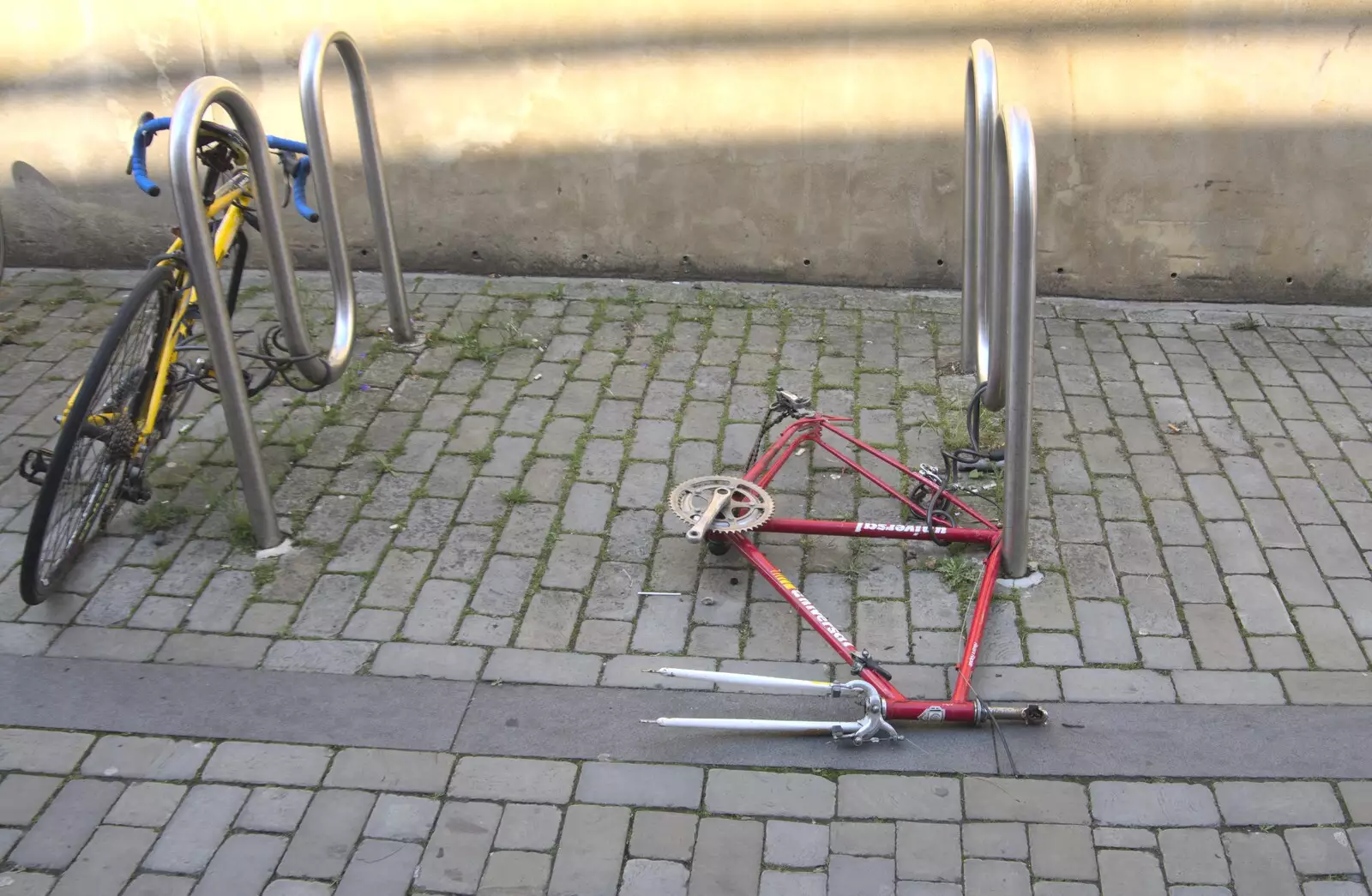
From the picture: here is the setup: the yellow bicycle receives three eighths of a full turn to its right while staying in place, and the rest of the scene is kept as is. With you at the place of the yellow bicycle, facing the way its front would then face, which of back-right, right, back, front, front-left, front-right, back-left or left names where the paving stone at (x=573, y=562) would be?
front-left

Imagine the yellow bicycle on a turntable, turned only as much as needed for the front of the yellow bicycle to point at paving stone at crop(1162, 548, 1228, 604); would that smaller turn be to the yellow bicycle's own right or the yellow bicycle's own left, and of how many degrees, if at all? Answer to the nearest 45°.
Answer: approximately 90° to the yellow bicycle's own right

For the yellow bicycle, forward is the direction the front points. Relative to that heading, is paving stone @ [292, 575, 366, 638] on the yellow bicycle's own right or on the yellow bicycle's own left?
on the yellow bicycle's own right

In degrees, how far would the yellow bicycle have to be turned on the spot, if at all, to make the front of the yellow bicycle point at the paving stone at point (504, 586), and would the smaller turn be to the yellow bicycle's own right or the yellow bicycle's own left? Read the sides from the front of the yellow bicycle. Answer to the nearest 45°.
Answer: approximately 90° to the yellow bicycle's own right

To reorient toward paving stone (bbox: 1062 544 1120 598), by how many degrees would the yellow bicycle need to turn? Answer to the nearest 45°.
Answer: approximately 90° to its right

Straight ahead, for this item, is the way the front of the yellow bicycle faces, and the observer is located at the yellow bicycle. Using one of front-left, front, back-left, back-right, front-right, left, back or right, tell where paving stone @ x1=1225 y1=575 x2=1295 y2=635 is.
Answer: right

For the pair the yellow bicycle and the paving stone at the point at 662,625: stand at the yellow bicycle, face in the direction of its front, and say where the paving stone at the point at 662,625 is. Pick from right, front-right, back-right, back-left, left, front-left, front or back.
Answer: right

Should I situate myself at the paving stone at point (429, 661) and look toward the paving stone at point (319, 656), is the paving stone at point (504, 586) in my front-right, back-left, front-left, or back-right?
back-right

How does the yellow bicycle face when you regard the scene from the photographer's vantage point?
facing away from the viewer and to the right of the viewer

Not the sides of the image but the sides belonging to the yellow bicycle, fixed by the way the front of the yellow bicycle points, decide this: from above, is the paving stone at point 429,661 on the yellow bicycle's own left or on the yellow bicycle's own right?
on the yellow bicycle's own right

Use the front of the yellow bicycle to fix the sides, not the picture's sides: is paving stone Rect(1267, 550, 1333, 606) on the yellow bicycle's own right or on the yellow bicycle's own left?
on the yellow bicycle's own right

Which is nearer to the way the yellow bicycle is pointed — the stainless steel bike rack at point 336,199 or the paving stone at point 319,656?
the stainless steel bike rack

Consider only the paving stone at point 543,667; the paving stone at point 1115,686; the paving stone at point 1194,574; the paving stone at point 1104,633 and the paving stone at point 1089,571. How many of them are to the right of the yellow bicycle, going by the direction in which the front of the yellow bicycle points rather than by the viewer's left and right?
5

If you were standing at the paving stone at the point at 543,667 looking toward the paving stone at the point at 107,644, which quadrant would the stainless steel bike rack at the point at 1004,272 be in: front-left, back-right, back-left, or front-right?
back-right

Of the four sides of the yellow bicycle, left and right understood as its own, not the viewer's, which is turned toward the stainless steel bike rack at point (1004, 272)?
right

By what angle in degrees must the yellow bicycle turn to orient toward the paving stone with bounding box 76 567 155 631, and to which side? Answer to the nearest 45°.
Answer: approximately 135° to its right
